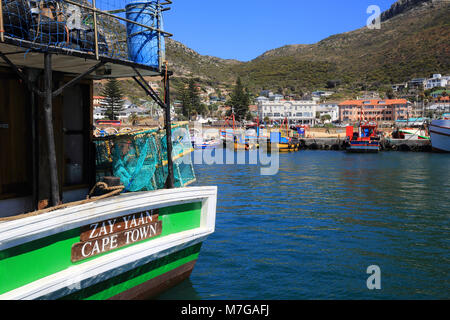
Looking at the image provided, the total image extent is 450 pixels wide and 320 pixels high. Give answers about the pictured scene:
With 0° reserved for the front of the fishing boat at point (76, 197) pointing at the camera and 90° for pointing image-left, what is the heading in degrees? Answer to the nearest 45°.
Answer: approximately 135°

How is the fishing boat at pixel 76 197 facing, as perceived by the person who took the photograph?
facing away from the viewer and to the left of the viewer
